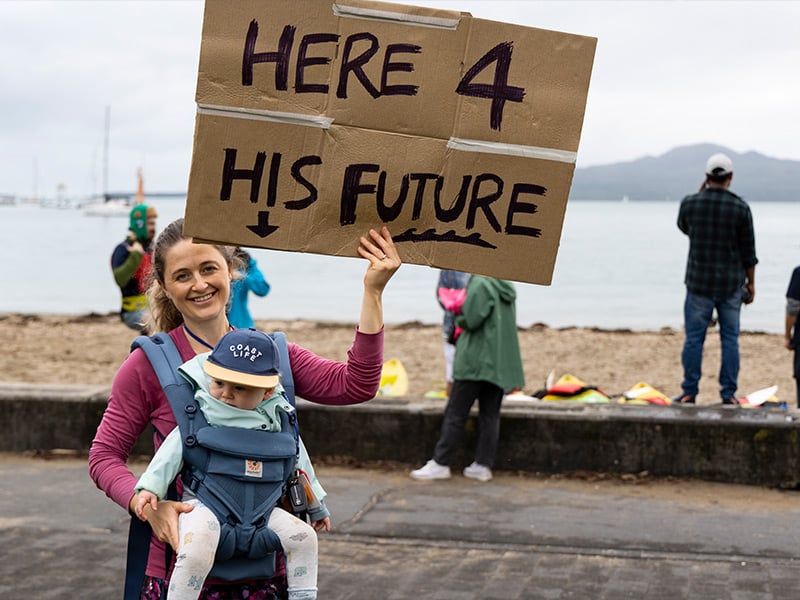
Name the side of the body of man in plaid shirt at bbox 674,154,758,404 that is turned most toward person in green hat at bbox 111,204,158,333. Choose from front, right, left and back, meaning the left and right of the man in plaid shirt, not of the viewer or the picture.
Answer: left

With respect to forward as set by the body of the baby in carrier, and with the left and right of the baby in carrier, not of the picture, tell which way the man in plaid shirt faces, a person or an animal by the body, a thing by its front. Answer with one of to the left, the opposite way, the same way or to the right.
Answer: the opposite way

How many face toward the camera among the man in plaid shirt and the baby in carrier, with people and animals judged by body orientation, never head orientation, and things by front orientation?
1

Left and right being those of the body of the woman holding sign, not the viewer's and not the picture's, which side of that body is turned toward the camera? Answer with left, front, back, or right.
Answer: front

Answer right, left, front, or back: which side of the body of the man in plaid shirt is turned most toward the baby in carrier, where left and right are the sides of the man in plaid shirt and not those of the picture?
back

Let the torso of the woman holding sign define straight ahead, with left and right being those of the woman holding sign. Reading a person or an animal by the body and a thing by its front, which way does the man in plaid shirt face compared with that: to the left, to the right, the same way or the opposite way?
the opposite way

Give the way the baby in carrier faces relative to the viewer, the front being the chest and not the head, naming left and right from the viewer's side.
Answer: facing the viewer

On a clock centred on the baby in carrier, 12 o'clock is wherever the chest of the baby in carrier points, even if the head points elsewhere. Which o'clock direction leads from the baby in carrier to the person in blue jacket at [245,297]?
The person in blue jacket is roughly at 6 o'clock from the baby in carrier.

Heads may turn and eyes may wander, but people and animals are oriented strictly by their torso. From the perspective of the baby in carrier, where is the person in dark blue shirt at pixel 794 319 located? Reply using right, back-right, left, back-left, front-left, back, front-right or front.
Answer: back-left

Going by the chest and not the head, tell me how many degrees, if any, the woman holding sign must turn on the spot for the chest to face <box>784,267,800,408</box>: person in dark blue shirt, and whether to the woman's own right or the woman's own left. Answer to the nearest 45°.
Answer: approximately 135° to the woman's own left

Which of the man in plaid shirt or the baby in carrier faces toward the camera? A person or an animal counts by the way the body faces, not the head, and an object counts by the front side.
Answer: the baby in carrier

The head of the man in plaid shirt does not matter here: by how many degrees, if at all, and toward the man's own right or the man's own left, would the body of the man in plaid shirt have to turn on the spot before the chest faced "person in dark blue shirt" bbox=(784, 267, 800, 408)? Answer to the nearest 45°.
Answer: approximately 45° to the man's own right

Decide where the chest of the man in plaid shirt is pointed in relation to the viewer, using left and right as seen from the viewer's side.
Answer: facing away from the viewer
